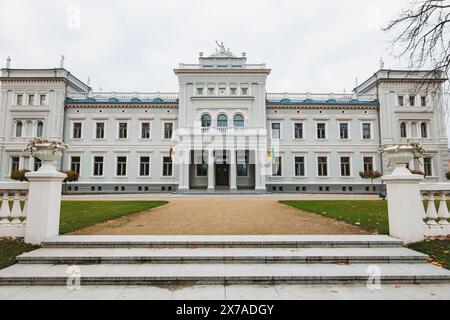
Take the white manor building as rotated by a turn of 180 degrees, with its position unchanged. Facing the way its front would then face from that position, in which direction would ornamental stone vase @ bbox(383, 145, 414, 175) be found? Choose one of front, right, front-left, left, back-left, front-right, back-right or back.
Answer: back

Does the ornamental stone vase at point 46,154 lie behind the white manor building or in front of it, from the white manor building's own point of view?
in front

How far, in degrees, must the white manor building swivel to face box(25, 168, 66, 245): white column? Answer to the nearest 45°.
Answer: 0° — it already faces it

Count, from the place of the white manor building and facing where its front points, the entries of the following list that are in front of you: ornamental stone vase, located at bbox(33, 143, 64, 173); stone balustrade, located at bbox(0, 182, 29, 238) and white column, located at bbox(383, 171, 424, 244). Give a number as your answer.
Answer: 3

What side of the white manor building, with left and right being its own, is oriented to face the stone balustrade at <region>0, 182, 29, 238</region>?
front

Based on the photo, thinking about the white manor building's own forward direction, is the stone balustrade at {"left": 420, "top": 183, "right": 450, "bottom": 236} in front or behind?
in front

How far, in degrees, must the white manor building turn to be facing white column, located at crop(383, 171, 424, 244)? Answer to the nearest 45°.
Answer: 0° — it already faces it

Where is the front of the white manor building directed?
toward the camera
